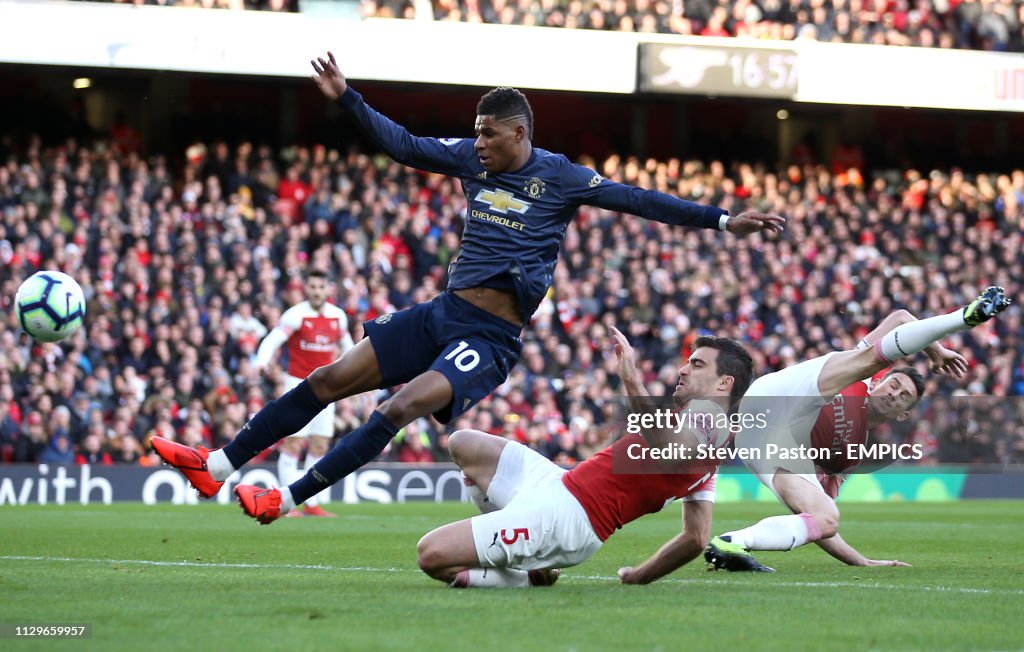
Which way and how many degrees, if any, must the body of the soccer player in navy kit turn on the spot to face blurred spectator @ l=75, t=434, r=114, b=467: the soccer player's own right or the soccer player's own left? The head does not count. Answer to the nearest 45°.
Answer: approximately 90° to the soccer player's own right

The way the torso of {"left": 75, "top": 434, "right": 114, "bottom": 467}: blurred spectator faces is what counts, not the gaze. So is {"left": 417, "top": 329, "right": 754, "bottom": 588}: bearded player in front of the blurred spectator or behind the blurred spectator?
in front

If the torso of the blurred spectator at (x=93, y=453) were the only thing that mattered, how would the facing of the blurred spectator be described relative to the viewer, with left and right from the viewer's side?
facing the viewer

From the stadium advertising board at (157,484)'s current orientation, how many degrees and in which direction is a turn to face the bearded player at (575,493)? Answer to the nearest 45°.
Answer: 0° — it already faces them

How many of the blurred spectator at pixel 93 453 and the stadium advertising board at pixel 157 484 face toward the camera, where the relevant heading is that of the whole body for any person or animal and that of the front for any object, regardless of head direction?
2

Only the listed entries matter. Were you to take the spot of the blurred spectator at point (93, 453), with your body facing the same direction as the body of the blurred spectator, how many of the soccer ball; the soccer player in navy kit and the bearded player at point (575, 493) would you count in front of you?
3

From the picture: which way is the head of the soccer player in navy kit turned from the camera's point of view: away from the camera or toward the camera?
toward the camera

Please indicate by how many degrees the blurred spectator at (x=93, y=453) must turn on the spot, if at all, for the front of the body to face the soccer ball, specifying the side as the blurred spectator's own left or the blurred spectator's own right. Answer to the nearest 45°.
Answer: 0° — they already face it

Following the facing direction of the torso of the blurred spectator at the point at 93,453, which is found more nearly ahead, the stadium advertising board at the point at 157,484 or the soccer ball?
the soccer ball
